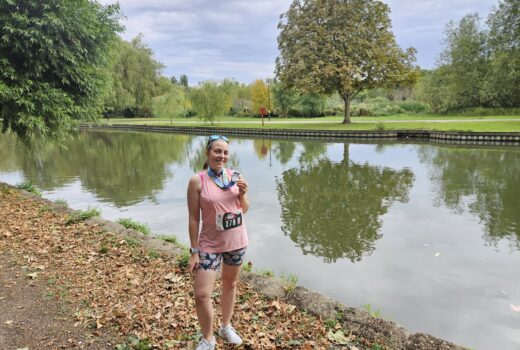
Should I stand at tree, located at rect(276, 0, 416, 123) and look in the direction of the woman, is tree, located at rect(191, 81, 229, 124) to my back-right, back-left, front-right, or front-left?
back-right

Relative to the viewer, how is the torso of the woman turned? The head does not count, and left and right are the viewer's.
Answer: facing the viewer and to the right of the viewer

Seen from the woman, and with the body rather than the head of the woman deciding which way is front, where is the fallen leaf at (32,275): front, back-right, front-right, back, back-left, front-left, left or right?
back

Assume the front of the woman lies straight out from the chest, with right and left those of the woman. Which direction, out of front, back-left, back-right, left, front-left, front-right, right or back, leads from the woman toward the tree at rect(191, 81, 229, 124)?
back-left

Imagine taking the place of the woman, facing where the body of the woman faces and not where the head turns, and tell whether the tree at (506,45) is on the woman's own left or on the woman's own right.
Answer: on the woman's own left

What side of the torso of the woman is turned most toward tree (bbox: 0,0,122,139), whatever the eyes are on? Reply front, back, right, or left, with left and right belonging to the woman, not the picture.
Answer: back

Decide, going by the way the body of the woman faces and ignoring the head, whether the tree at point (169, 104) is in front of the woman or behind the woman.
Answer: behind
